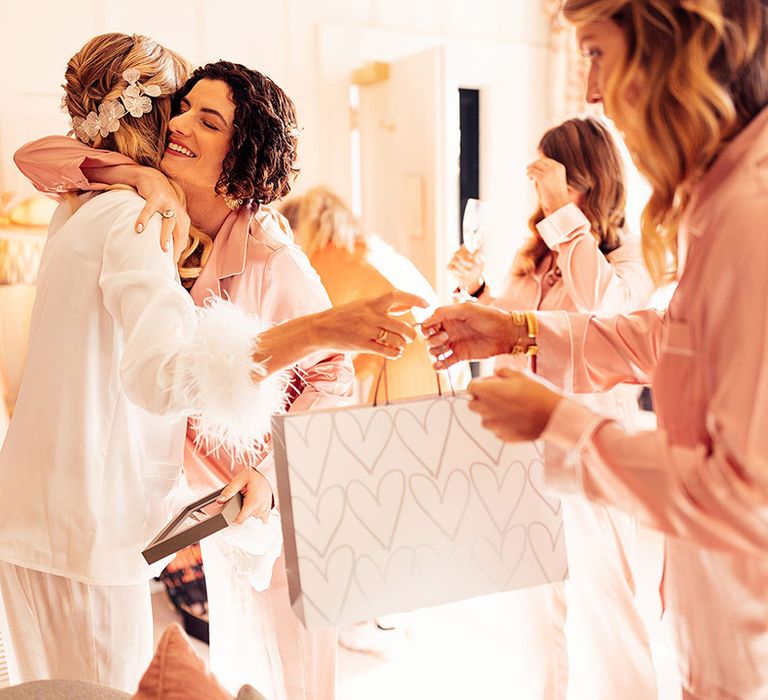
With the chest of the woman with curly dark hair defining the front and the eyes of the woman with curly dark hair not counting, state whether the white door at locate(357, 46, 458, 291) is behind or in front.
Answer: behind

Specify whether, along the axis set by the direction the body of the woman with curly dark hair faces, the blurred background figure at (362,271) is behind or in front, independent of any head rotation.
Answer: behind

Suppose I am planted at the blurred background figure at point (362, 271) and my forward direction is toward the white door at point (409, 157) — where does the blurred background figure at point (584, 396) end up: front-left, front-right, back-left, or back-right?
back-right

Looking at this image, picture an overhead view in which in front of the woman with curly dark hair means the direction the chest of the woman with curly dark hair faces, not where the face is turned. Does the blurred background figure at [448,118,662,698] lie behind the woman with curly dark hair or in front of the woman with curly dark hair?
behind

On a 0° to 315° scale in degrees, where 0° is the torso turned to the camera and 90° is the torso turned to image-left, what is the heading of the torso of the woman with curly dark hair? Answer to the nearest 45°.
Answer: approximately 45°
